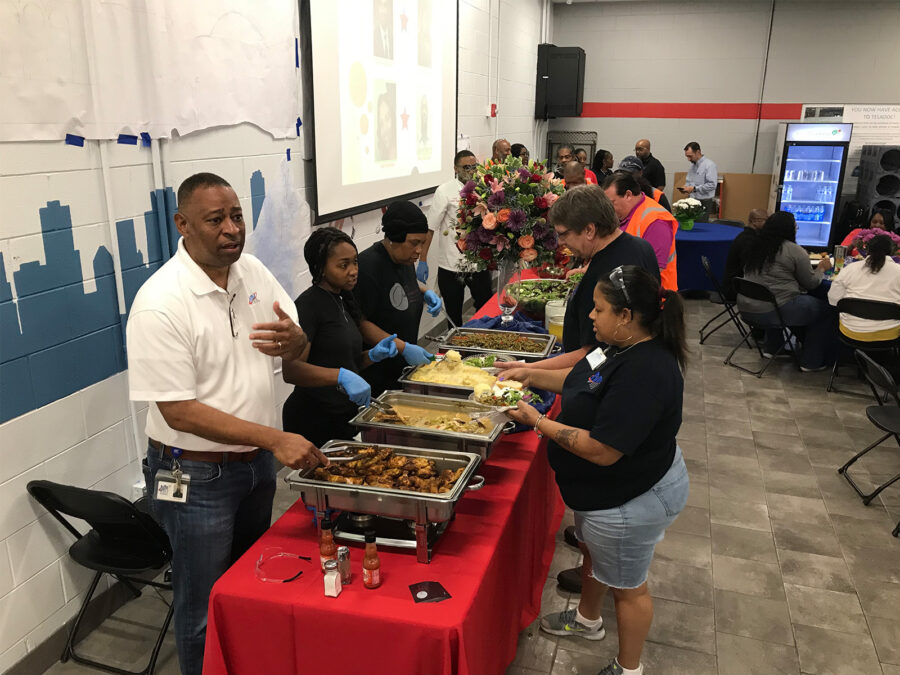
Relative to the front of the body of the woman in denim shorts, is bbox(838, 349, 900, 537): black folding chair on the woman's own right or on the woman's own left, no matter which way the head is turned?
on the woman's own right

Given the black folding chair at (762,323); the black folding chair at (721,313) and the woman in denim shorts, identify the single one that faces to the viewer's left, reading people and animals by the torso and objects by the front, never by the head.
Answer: the woman in denim shorts

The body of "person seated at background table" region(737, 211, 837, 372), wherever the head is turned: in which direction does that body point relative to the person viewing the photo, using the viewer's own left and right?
facing away from the viewer and to the right of the viewer

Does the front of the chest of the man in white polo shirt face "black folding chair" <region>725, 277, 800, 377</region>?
no

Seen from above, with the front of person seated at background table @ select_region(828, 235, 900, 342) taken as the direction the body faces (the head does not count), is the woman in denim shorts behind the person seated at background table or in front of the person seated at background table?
behind

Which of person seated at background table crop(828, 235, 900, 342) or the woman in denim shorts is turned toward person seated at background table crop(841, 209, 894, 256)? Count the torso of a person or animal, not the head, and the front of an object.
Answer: person seated at background table crop(828, 235, 900, 342)

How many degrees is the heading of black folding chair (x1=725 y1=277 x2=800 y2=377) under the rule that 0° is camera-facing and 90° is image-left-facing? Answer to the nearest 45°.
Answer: approximately 225°

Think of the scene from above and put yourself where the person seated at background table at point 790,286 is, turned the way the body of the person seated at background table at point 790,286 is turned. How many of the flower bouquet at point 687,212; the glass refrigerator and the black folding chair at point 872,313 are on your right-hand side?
1

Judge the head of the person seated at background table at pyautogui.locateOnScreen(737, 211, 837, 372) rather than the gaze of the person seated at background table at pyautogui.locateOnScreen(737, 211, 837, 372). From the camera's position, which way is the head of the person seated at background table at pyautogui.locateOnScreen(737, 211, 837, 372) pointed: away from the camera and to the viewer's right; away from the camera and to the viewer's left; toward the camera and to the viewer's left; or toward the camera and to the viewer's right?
away from the camera and to the viewer's right

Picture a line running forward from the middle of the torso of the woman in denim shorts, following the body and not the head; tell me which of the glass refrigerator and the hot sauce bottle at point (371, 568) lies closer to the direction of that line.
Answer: the hot sauce bottle

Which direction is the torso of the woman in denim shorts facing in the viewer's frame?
to the viewer's left

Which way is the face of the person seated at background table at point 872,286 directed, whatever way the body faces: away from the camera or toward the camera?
away from the camera

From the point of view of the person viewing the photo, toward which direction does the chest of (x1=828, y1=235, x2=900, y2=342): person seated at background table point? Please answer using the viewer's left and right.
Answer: facing away from the viewer

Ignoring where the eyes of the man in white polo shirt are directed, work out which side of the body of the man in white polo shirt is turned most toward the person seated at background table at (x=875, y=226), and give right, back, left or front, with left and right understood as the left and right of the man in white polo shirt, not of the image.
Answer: left

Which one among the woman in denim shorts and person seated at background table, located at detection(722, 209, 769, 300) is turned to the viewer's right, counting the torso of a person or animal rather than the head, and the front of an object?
the person seated at background table

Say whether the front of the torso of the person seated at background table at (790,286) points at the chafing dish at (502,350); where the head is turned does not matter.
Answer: no

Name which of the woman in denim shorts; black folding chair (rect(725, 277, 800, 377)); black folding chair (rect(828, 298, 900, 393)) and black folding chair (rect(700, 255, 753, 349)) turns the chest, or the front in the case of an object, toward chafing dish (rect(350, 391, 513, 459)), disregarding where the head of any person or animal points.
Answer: the woman in denim shorts

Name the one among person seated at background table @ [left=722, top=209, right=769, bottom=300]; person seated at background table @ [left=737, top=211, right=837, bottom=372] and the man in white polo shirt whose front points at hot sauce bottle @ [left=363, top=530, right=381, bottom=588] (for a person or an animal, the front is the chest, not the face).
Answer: the man in white polo shirt

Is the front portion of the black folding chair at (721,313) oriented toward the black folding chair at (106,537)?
no
